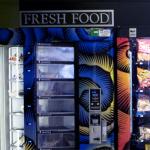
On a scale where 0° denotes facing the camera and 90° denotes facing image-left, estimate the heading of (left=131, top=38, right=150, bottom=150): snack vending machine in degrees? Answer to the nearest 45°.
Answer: approximately 0°

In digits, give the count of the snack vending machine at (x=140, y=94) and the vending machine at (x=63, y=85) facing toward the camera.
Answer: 2

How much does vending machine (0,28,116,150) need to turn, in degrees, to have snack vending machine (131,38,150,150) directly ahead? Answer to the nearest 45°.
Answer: approximately 90° to its left

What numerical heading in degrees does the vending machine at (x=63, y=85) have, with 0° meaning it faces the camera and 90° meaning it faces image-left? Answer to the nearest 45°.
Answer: approximately 0°

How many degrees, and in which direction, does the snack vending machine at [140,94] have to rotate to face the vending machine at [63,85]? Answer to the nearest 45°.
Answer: approximately 90° to its right
